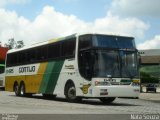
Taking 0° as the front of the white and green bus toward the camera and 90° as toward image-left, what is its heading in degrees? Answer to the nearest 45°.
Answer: approximately 315°
